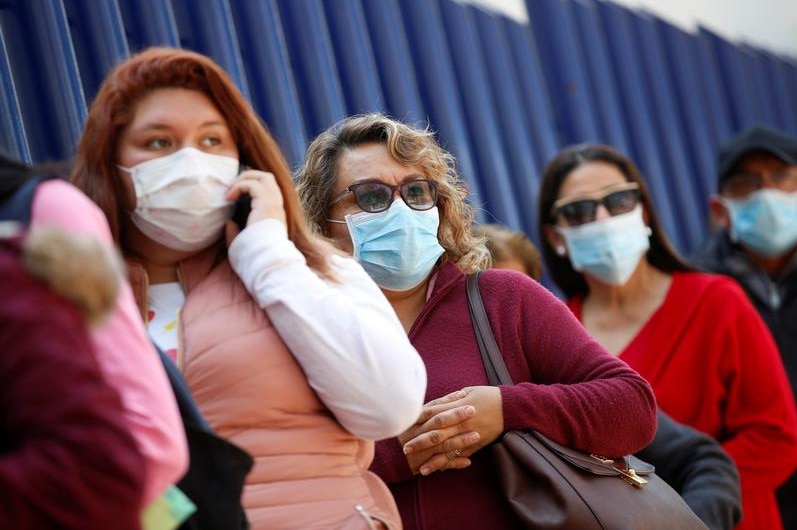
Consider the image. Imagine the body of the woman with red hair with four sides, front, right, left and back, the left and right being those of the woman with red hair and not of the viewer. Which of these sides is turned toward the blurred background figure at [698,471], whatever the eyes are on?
back

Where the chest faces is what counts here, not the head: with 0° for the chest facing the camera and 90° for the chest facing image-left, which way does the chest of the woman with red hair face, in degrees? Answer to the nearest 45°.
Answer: approximately 45°

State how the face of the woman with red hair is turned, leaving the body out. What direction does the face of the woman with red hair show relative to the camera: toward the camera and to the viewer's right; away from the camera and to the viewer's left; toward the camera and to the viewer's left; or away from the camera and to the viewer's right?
toward the camera and to the viewer's left

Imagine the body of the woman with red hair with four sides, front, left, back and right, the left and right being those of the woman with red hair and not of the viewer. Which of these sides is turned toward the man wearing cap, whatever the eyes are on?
back

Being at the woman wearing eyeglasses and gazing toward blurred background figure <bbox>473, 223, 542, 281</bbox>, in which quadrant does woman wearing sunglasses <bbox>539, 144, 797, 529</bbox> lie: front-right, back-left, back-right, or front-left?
front-right

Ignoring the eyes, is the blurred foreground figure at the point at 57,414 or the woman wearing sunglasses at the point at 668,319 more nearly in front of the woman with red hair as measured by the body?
the blurred foreground figure

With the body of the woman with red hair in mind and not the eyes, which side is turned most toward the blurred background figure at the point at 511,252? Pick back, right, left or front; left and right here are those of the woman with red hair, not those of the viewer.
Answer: back

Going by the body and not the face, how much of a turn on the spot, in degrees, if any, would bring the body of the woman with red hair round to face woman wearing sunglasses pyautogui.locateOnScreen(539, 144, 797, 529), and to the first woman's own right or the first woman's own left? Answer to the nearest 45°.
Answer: approximately 180°

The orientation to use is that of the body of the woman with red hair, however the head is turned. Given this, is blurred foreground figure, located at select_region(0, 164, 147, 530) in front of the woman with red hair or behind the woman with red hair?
in front

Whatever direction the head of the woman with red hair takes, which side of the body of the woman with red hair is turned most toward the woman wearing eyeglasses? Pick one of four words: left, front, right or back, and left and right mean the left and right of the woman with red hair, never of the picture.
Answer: back
